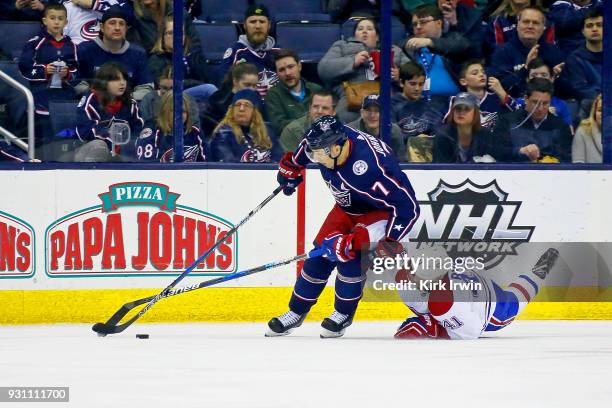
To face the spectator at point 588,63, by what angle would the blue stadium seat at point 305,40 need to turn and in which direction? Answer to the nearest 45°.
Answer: approximately 90° to its left

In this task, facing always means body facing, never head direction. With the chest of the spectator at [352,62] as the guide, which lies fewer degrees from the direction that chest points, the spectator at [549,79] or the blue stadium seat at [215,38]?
the spectator

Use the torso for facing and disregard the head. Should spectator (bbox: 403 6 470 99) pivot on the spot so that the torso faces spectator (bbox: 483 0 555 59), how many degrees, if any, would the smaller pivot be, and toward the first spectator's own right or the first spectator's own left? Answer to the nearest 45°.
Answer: approximately 135° to the first spectator's own left

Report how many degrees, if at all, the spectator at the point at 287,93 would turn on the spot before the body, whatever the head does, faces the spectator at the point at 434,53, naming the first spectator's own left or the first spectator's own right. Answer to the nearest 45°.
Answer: approximately 90° to the first spectator's own left

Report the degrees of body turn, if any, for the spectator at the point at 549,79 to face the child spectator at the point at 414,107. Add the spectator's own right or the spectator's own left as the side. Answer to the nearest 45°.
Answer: approximately 90° to the spectator's own right

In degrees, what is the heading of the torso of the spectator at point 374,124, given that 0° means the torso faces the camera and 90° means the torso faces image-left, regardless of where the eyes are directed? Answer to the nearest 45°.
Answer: approximately 0°

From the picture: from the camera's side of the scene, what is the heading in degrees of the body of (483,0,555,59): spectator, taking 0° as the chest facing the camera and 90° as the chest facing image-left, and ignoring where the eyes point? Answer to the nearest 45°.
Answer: approximately 0°

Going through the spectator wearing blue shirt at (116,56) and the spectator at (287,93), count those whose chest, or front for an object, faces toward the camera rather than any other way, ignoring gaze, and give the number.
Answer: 2
